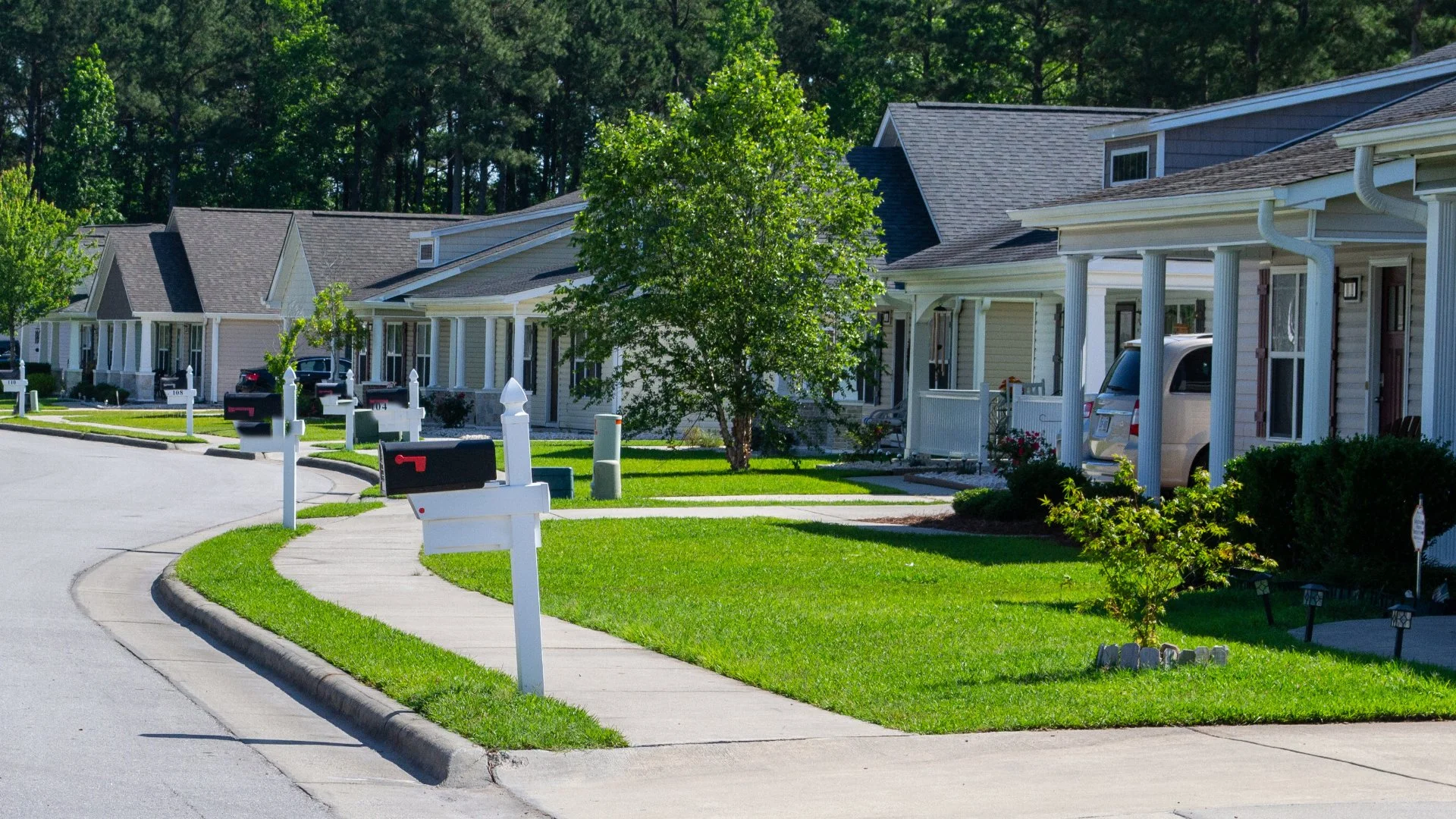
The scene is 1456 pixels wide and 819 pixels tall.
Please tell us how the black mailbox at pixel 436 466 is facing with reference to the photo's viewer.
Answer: facing to the left of the viewer

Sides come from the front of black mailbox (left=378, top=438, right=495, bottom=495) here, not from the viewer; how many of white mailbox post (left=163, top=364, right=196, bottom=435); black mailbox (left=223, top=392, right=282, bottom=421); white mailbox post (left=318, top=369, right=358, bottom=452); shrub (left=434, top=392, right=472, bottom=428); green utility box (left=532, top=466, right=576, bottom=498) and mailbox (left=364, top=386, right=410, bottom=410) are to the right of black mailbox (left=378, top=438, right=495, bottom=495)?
6

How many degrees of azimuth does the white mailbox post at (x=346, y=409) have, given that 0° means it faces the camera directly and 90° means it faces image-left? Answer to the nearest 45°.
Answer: approximately 90°

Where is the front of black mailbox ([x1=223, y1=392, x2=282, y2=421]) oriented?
to the viewer's left

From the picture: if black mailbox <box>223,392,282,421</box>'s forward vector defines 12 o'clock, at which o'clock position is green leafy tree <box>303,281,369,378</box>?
The green leafy tree is roughly at 3 o'clock from the black mailbox.

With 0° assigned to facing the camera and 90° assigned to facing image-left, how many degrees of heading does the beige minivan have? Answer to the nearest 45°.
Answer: approximately 225°

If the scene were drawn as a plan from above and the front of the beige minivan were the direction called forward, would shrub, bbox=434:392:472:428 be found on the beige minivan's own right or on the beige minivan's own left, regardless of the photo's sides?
on the beige minivan's own left

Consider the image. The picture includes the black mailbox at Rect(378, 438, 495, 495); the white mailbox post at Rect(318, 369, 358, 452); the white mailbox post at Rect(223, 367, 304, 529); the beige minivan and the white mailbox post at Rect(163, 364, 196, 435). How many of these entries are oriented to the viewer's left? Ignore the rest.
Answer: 4

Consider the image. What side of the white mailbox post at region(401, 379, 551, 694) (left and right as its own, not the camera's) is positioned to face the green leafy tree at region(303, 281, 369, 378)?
right

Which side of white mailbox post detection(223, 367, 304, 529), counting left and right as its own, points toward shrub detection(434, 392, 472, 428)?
right

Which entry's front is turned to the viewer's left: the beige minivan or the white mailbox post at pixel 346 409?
the white mailbox post

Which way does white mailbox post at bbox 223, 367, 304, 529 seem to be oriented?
to the viewer's left

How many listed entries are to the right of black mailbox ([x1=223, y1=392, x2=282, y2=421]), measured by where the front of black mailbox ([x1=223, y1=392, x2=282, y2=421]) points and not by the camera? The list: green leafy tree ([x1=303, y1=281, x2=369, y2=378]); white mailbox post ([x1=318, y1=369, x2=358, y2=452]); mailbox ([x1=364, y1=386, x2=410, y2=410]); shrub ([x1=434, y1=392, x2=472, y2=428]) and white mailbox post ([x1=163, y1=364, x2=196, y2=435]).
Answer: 5

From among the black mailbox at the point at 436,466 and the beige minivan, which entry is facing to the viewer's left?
the black mailbox

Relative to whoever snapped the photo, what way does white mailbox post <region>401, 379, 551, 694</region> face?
facing to the left of the viewer

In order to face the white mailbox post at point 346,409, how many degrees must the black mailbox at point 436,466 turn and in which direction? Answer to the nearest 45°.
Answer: approximately 90° to its right
